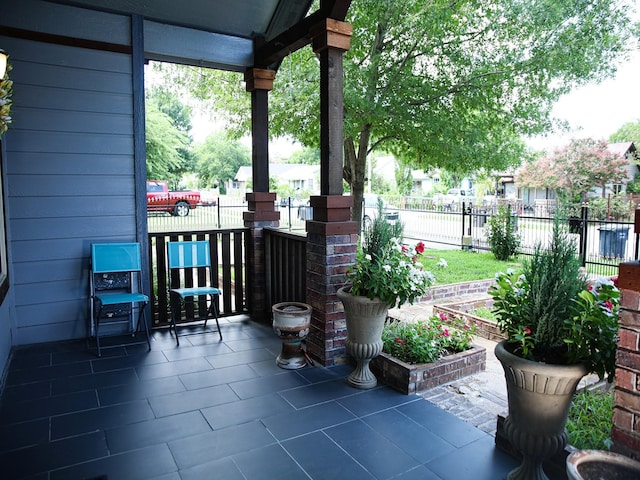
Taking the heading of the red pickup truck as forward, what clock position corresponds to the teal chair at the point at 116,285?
The teal chair is roughly at 9 o'clock from the red pickup truck.

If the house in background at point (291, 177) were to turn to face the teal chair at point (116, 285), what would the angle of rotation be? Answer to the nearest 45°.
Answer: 0° — it already faces it

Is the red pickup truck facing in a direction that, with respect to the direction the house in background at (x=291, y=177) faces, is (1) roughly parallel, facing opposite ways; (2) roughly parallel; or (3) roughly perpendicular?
roughly perpendicular

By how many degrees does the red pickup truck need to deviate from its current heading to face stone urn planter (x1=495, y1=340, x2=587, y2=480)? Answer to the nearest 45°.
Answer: approximately 90° to its left

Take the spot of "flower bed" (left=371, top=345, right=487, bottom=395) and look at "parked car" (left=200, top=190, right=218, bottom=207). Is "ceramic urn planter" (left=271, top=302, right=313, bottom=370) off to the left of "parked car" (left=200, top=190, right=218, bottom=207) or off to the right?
left

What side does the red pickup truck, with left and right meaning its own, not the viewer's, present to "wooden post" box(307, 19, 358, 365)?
left

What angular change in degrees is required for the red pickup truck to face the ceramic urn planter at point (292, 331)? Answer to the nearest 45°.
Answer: approximately 90° to its left
